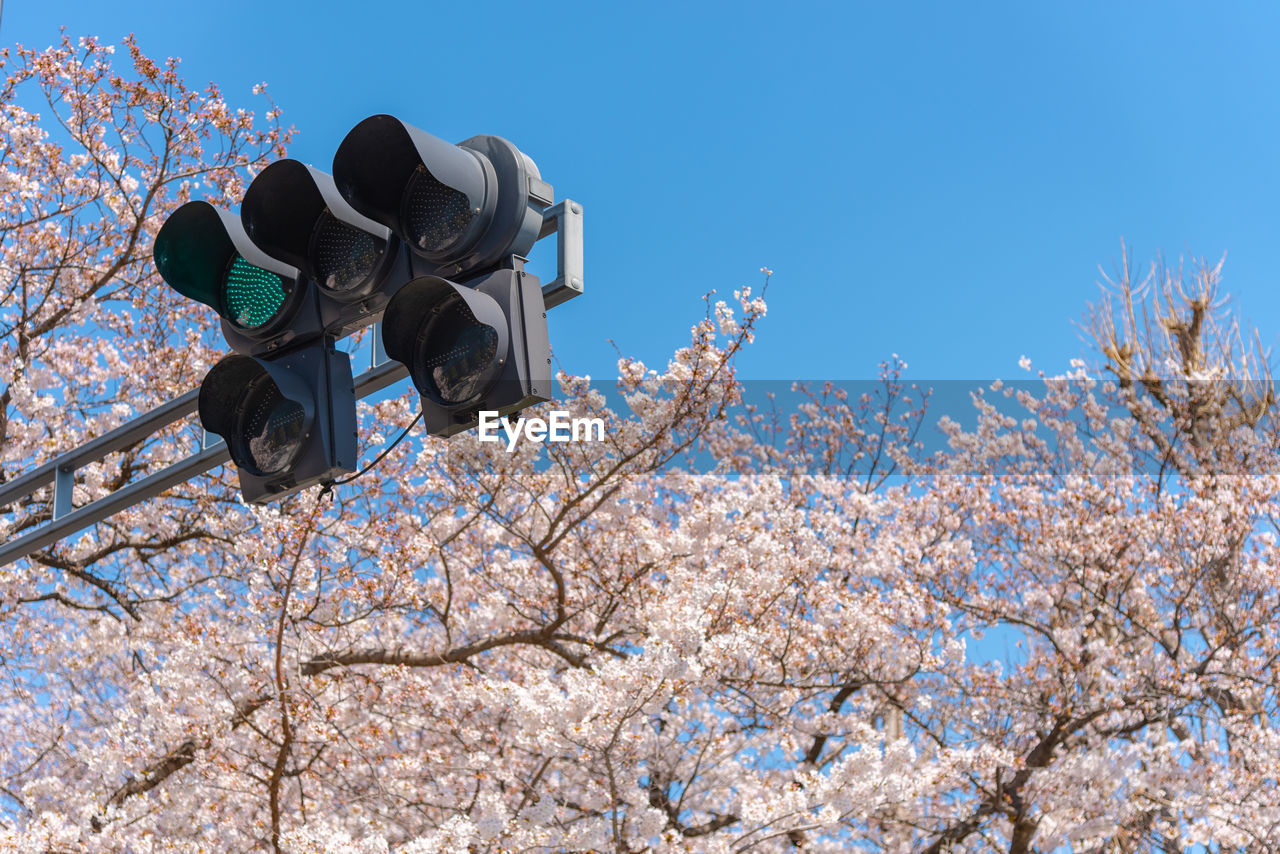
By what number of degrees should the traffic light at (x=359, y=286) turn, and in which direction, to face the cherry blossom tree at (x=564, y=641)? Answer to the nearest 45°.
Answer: approximately 135° to its right

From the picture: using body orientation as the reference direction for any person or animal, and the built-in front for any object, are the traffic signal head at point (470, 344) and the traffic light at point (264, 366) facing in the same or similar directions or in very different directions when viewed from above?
same or similar directions

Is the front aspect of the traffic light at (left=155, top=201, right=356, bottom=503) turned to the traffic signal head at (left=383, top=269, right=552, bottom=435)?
no

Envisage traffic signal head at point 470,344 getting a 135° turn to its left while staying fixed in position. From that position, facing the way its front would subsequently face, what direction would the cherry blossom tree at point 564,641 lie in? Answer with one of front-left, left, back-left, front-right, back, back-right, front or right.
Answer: left

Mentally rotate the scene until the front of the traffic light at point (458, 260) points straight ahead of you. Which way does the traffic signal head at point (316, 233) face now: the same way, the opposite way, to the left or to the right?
the same way

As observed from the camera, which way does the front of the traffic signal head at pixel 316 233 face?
facing the viewer and to the left of the viewer

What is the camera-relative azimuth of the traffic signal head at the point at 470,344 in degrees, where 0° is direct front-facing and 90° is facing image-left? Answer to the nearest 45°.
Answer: approximately 45°

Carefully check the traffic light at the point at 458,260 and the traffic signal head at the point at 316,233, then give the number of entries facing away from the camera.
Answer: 0
